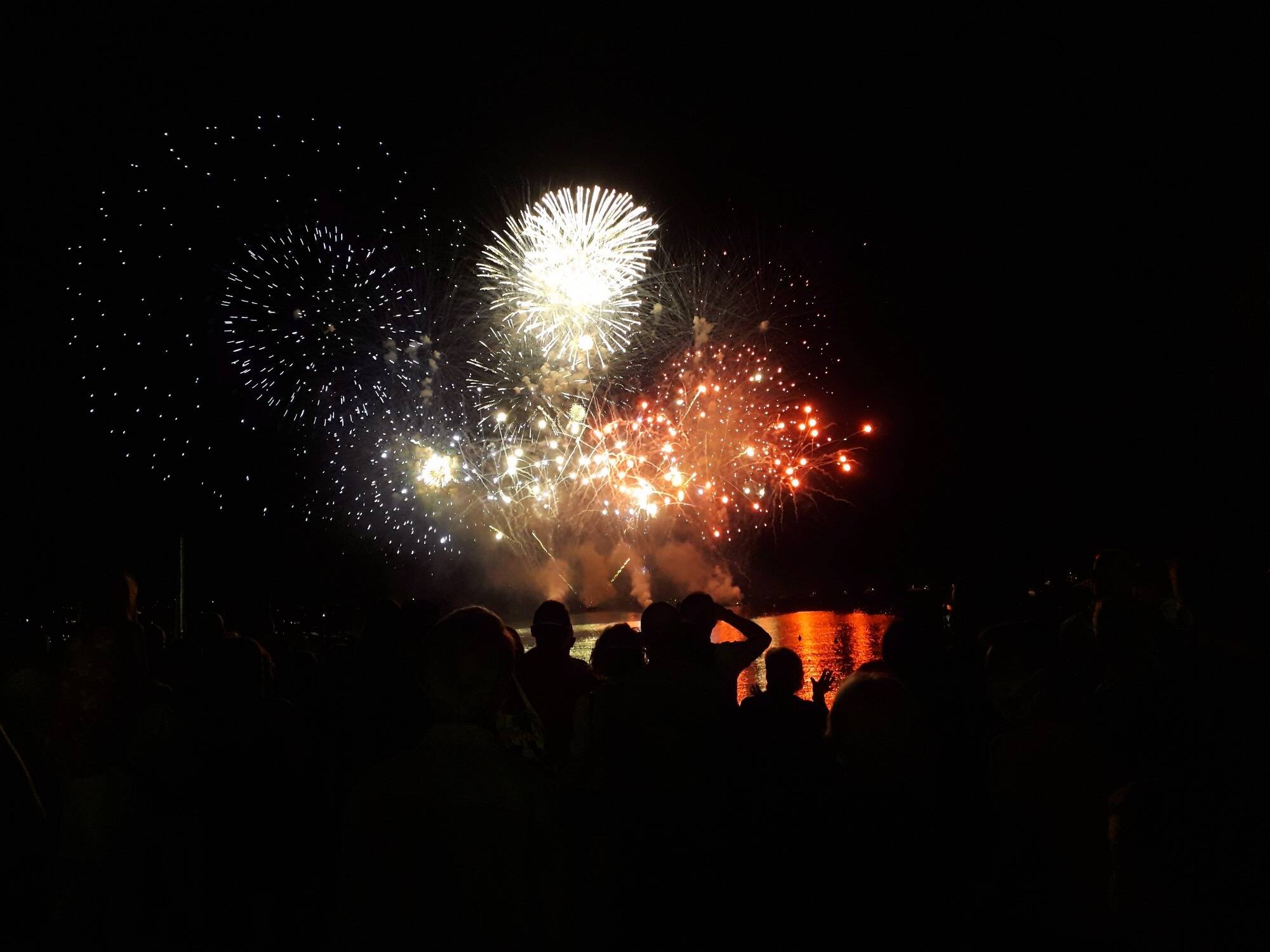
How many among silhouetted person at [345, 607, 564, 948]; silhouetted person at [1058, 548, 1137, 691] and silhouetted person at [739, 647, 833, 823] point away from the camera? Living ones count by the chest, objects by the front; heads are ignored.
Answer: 3

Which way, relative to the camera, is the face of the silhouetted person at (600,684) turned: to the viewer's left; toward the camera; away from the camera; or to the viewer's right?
away from the camera

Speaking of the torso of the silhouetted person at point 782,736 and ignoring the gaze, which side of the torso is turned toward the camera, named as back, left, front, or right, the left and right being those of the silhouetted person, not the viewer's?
back

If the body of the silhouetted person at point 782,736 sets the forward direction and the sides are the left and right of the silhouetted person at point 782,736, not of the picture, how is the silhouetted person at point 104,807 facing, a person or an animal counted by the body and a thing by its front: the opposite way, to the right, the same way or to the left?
the same way

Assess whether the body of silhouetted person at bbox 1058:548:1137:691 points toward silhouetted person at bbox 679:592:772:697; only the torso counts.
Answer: no

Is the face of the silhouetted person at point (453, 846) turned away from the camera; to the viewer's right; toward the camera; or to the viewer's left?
away from the camera

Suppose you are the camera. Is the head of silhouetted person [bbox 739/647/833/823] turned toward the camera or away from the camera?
away from the camera

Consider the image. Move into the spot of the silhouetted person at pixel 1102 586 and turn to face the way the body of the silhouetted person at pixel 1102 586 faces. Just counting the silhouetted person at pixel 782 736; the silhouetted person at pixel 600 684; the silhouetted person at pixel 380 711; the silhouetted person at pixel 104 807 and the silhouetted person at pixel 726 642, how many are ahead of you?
0

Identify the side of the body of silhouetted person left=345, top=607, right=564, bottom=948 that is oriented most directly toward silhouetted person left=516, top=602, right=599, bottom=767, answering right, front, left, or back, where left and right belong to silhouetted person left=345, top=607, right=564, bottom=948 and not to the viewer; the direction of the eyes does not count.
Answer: front

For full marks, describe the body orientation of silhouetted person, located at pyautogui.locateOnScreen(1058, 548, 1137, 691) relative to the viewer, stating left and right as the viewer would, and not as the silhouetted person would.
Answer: facing away from the viewer

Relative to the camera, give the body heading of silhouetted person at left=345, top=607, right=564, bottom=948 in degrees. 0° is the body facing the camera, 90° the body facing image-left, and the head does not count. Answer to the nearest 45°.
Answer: approximately 180°

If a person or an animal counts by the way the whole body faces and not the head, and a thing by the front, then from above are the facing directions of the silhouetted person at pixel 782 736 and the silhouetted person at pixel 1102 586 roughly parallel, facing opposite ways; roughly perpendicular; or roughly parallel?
roughly parallel

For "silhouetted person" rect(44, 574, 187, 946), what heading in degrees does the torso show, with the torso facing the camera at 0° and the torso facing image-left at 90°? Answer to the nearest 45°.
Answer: approximately 225°

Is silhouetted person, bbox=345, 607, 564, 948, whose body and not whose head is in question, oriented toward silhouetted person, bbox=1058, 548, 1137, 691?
no

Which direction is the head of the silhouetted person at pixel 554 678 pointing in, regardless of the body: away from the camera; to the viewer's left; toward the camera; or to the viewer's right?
away from the camera

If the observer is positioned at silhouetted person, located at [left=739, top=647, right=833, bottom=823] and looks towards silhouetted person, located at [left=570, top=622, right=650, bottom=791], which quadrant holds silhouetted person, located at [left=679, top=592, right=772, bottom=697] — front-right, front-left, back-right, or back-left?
front-right

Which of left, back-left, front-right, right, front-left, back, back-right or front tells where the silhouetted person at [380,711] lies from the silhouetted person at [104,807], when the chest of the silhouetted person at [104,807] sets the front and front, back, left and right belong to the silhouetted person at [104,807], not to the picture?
front-right

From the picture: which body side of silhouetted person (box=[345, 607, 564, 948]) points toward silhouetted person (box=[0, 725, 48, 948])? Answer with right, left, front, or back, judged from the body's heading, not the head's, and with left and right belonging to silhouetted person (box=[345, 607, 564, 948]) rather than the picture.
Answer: left

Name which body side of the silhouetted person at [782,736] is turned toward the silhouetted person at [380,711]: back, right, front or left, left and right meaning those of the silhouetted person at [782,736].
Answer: left
